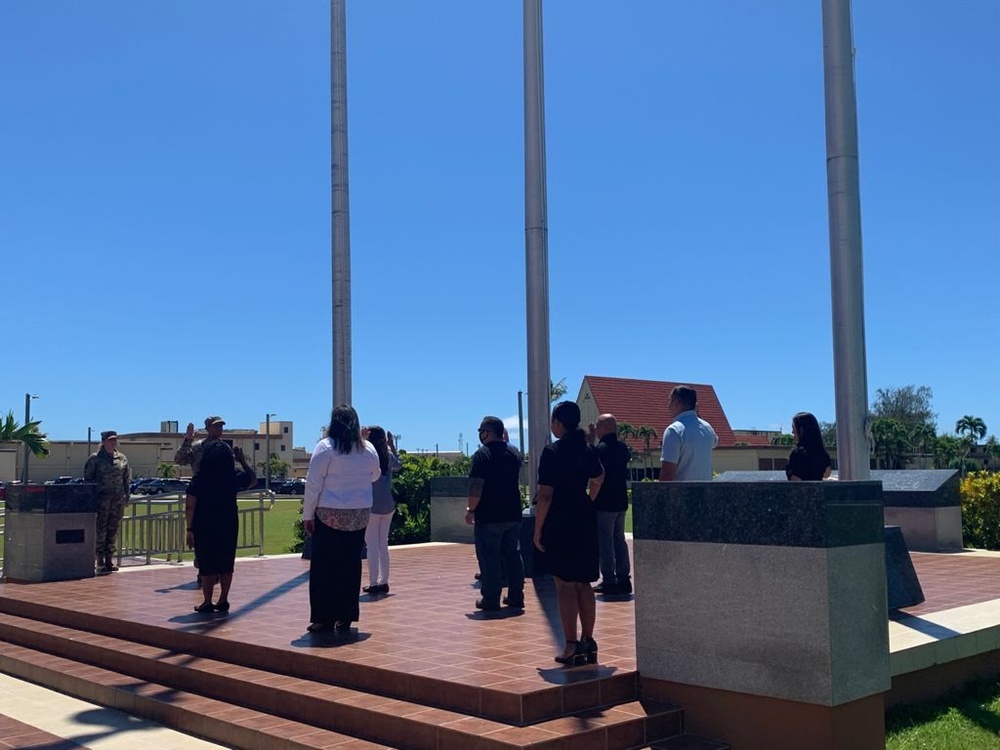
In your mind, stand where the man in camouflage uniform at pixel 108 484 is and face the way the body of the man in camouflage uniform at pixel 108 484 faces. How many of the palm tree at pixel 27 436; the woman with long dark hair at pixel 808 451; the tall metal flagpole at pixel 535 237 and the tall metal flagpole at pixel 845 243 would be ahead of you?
3

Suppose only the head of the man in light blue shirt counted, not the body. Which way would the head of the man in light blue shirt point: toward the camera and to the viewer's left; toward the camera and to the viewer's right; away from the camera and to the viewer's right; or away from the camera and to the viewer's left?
away from the camera and to the viewer's left

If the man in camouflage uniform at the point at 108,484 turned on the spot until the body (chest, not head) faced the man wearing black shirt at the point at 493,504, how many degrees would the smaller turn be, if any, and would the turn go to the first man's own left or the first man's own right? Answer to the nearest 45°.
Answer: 0° — they already face them

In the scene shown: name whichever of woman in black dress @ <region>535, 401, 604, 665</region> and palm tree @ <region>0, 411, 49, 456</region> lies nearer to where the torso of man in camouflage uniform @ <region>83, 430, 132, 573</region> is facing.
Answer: the woman in black dress

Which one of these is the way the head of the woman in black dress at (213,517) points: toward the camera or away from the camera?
away from the camera

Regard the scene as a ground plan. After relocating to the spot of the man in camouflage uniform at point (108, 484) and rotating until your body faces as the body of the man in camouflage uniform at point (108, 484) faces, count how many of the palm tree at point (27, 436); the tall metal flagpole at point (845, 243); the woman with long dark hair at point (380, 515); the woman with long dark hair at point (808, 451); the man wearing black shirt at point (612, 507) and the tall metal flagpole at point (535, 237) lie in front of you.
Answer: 5

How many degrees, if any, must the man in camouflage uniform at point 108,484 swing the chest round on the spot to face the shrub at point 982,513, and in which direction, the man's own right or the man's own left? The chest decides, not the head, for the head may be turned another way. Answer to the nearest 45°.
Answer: approximately 45° to the man's own left

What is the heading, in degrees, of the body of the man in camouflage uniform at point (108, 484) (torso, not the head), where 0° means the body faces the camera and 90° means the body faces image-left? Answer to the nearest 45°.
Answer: approximately 315°

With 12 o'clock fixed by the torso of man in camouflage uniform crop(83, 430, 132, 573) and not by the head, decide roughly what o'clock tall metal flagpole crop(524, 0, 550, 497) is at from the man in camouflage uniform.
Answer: The tall metal flagpole is roughly at 12 o'clock from the man in camouflage uniform.

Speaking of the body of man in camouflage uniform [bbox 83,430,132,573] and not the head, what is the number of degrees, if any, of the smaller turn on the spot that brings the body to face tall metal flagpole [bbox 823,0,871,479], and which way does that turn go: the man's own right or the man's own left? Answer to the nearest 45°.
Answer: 0° — they already face it
